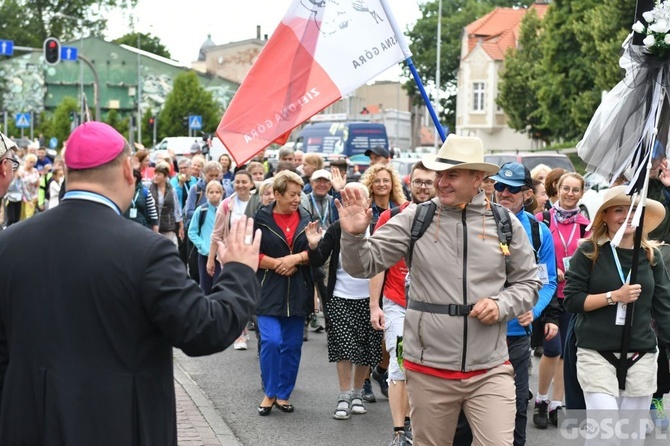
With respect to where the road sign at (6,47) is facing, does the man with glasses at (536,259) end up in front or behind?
in front

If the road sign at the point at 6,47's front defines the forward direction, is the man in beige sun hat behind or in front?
in front

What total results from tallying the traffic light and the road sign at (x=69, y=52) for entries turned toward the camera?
2

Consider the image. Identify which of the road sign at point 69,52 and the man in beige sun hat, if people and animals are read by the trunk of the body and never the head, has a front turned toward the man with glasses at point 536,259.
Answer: the road sign

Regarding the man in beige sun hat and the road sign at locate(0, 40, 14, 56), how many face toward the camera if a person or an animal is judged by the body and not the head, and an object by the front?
2
